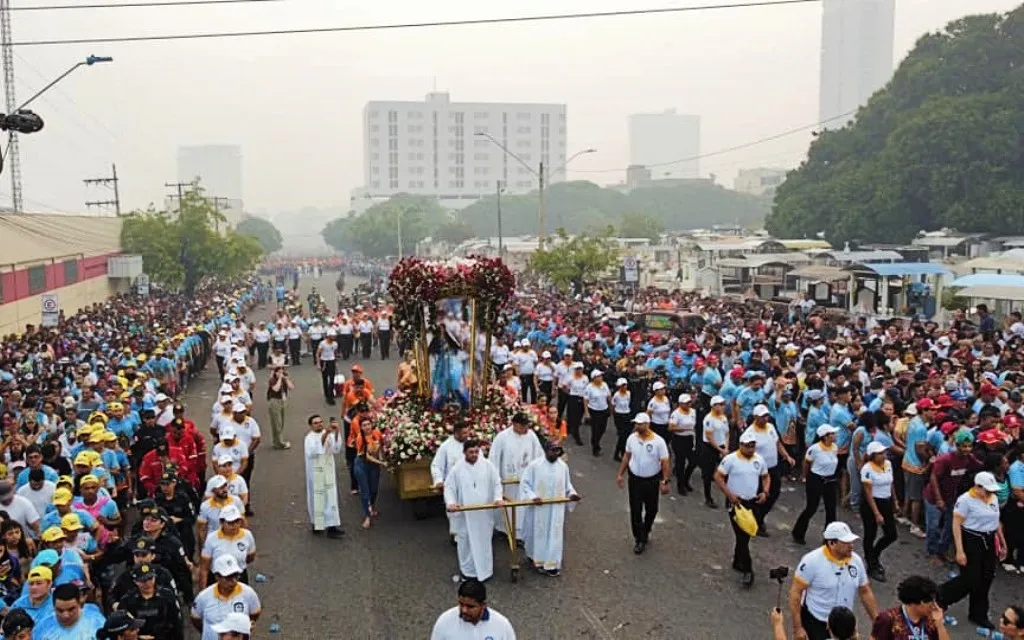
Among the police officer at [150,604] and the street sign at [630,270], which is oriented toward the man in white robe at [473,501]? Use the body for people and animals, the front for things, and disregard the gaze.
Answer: the street sign

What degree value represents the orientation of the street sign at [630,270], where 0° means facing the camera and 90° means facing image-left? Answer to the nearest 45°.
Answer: approximately 0°

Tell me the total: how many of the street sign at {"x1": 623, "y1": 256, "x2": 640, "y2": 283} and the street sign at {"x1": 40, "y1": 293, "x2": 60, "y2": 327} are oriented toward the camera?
2

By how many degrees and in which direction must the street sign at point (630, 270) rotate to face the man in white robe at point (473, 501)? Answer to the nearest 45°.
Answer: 0° — it already faces them

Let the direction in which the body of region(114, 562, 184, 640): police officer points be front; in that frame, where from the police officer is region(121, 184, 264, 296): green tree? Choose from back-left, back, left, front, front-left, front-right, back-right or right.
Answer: back

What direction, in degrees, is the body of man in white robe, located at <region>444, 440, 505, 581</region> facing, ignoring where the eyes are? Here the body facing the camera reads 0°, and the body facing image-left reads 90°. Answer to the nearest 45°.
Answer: approximately 0°

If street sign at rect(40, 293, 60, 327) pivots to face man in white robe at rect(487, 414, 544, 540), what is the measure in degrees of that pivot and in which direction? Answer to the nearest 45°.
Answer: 0° — it already faces them
